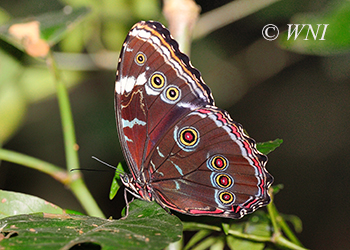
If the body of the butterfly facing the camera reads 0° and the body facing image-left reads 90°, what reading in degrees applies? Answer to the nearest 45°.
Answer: approximately 90°

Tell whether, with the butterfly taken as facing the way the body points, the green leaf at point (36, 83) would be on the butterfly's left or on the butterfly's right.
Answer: on the butterfly's right
